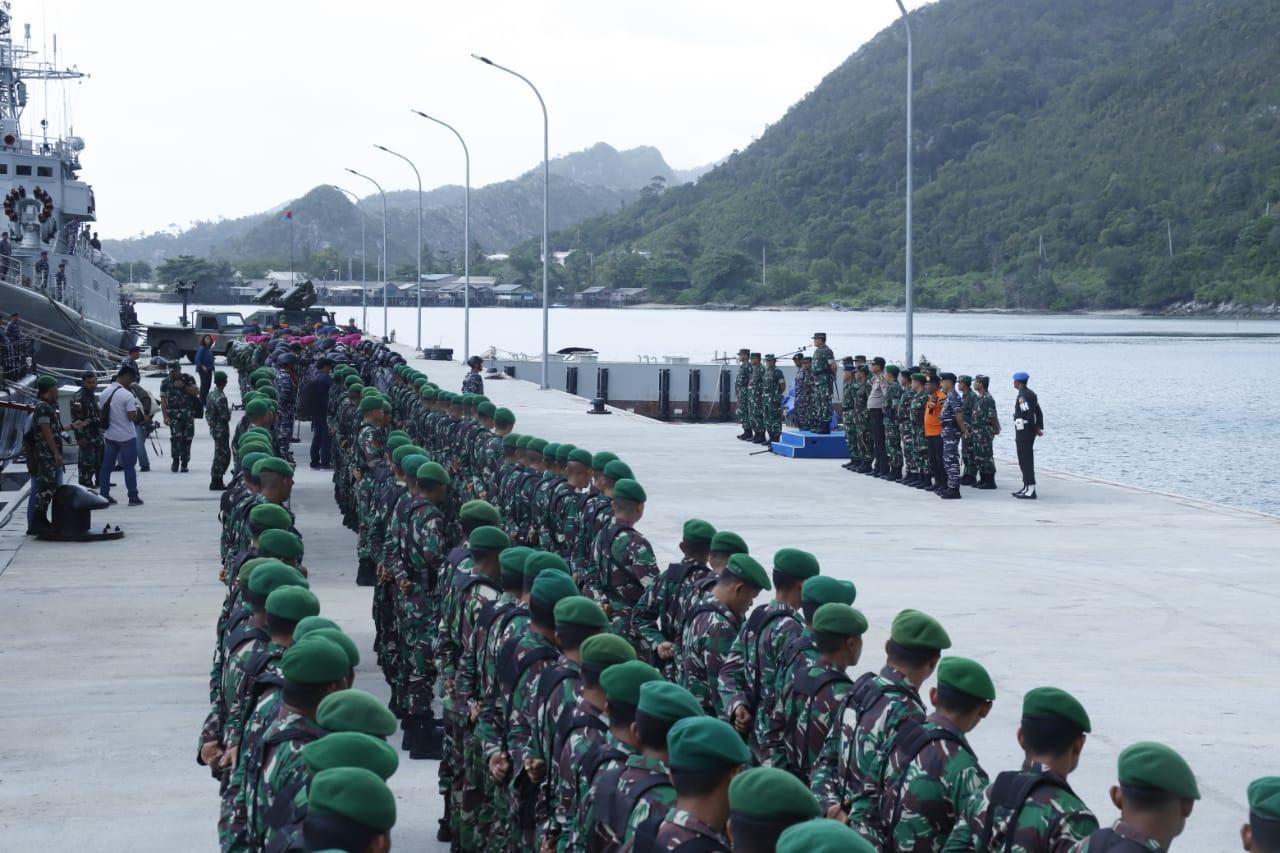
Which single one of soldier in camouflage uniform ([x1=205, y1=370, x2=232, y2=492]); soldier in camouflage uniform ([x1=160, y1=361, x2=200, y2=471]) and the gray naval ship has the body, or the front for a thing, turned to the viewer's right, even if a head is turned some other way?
soldier in camouflage uniform ([x1=205, y1=370, x2=232, y2=492])

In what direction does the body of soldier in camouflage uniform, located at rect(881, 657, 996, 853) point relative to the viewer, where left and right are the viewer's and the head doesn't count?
facing away from the viewer and to the right of the viewer

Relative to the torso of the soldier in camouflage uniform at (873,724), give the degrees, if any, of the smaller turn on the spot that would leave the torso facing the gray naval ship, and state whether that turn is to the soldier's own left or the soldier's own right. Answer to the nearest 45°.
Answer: approximately 90° to the soldier's own left

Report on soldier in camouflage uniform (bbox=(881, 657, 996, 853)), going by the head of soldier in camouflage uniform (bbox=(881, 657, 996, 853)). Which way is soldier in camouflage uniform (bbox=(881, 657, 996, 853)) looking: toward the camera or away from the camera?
away from the camera

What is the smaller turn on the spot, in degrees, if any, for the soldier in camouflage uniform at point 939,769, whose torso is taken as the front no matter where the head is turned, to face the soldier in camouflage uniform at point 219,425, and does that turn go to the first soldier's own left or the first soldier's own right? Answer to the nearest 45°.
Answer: approximately 90° to the first soldier's own left

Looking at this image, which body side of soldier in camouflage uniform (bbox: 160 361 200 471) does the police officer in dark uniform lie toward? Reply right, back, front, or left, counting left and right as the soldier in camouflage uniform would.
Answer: left

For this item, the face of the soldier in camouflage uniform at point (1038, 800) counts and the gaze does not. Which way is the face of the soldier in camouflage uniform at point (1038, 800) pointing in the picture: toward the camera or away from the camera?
away from the camera

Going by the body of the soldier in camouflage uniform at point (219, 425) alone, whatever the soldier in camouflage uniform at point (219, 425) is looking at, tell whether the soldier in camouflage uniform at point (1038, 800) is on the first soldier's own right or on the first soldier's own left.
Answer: on the first soldier's own right

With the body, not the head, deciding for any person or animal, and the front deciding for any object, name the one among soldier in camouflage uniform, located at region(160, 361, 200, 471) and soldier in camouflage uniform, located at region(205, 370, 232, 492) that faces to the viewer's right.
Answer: soldier in camouflage uniform, located at region(205, 370, 232, 492)
